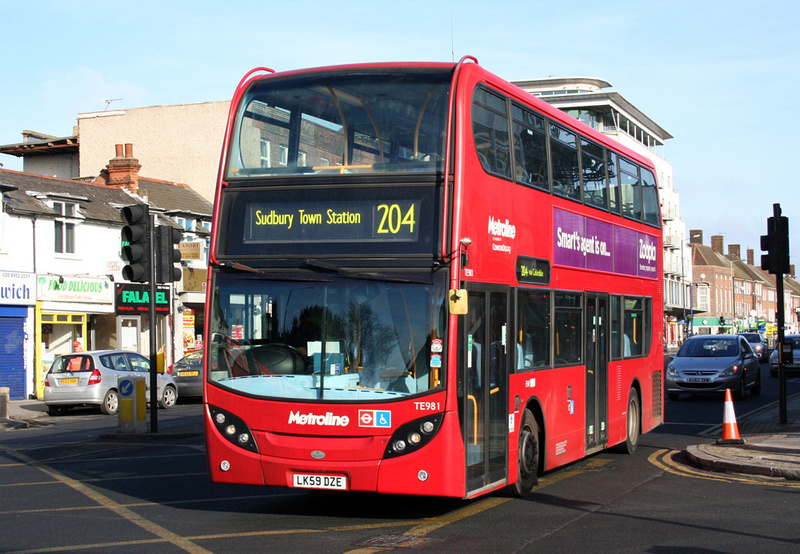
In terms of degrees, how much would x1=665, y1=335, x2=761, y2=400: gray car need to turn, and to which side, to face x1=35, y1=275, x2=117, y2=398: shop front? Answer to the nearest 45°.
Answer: approximately 90° to its right

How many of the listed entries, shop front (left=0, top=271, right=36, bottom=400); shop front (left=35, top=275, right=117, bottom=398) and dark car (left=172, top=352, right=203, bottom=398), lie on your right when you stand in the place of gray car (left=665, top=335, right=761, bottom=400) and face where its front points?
3

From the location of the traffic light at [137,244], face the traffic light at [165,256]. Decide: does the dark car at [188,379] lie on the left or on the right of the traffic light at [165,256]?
left

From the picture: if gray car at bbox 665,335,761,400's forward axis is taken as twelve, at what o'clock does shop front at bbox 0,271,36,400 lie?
The shop front is roughly at 3 o'clock from the gray car.

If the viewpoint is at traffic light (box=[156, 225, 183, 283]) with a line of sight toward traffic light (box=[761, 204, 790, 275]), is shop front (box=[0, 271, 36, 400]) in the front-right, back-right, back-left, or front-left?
back-left

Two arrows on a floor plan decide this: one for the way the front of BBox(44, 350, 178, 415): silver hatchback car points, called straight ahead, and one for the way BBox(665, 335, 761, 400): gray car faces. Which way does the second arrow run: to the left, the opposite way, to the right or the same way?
the opposite way

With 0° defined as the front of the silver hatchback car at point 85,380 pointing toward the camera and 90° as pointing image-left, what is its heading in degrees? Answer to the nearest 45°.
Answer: approximately 225°

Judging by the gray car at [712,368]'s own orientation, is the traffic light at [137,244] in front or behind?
in front

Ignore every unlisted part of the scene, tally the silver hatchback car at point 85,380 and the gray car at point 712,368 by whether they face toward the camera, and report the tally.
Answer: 1
